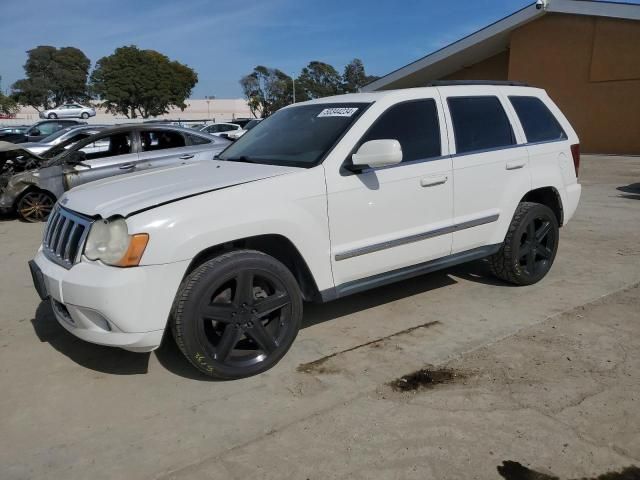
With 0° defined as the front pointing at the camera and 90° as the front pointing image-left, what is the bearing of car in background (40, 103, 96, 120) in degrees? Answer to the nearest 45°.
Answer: approximately 90°

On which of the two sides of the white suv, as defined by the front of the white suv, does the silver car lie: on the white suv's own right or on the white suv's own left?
on the white suv's own right

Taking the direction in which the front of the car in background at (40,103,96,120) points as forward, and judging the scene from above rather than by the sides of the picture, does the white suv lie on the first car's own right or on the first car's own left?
on the first car's own left

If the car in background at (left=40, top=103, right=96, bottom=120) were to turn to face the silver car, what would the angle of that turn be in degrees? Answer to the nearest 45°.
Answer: approximately 90° to its left

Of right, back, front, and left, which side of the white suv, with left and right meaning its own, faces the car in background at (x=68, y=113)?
right

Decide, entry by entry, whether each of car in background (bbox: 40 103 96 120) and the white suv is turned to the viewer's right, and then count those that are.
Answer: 0

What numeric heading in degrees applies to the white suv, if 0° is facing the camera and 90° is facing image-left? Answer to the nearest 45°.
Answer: approximately 45°
